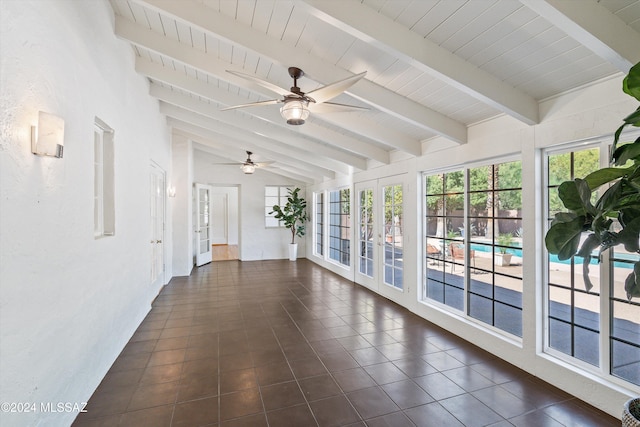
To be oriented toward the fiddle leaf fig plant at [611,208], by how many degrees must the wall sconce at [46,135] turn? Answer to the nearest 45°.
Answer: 0° — it already faces it

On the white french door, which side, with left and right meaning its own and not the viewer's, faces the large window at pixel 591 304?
left

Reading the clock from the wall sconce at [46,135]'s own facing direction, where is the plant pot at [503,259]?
The plant pot is roughly at 11 o'clock from the wall sconce.

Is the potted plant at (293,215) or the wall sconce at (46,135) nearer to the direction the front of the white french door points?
the wall sconce

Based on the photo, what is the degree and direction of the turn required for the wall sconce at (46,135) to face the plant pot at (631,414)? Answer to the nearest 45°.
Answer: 0° — it already faces it

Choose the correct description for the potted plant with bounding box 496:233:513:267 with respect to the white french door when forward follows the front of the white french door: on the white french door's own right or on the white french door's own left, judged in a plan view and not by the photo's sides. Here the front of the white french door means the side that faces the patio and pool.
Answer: on the white french door's own left

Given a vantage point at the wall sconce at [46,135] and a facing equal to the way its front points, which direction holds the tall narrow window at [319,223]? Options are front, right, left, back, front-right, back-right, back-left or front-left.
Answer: left

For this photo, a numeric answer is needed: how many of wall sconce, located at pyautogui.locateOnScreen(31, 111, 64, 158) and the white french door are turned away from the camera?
0

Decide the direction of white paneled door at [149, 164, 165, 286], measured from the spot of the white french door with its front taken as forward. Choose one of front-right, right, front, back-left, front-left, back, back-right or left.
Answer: front-right

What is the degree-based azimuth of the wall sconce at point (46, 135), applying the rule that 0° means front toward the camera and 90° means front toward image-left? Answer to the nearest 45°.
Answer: approximately 315°

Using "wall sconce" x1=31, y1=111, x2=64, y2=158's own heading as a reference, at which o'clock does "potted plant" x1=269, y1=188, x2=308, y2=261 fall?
The potted plant is roughly at 9 o'clock from the wall sconce.

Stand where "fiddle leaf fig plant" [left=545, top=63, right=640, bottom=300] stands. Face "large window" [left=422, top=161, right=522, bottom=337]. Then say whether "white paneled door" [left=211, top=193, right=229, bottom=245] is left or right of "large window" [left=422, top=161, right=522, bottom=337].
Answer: left

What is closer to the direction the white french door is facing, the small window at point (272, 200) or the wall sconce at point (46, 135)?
the wall sconce

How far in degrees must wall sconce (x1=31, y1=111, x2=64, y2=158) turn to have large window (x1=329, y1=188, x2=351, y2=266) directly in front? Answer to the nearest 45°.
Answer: approximately 90° to its left

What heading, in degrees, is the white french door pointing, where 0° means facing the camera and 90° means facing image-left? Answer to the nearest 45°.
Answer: approximately 45°
